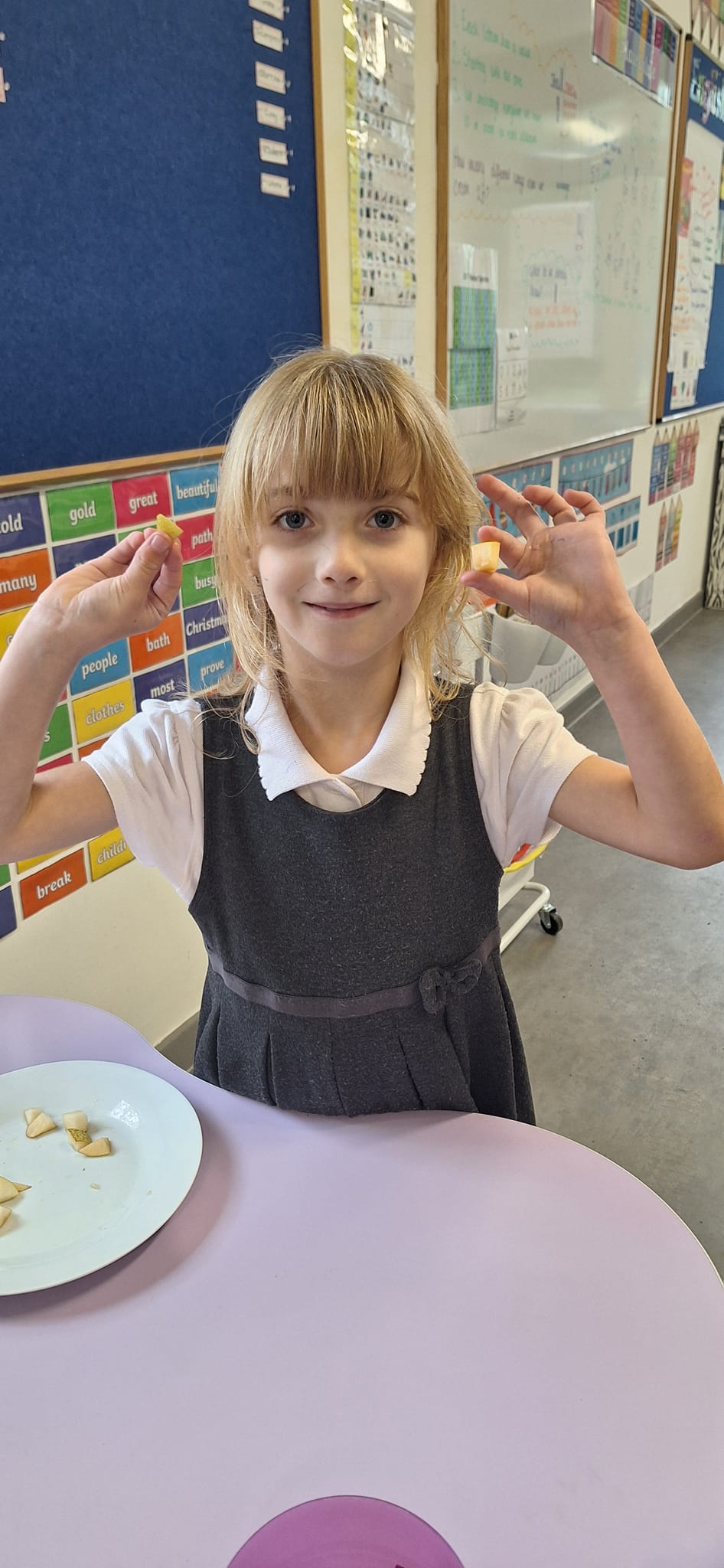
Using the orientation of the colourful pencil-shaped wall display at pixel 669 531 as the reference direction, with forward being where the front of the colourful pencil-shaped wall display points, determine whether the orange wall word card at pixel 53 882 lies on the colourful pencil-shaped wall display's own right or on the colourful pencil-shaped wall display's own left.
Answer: on the colourful pencil-shaped wall display's own right

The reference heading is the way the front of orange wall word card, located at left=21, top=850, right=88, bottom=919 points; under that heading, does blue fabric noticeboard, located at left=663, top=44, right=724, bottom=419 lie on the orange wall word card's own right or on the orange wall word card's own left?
on the orange wall word card's own left

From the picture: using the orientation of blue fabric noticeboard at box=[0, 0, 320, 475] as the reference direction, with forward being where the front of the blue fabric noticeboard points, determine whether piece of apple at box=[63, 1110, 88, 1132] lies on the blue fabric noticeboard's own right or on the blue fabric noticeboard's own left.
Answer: on the blue fabric noticeboard's own right

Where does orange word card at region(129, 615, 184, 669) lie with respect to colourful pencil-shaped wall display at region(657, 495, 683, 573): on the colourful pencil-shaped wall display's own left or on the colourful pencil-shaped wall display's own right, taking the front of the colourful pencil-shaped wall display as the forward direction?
on the colourful pencil-shaped wall display's own right

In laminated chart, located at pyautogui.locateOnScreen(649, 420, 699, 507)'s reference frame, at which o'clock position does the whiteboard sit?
The whiteboard is roughly at 2 o'clock from the laminated chart.

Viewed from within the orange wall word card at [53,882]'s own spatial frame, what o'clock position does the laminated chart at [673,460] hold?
The laminated chart is roughly at 9 o'clock from the orange wall word card.

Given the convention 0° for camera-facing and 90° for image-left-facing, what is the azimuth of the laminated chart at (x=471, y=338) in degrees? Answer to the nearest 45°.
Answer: approximately 315°

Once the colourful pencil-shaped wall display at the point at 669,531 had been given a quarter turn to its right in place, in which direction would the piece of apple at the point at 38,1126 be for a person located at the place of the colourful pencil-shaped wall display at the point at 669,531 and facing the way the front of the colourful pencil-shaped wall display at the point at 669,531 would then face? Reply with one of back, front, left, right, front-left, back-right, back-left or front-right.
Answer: front-left

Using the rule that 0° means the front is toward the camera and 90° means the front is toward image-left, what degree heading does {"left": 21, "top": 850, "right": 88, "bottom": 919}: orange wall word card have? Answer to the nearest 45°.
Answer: approximately 315°

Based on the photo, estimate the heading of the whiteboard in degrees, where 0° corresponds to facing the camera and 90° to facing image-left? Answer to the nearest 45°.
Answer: approximately 315°
